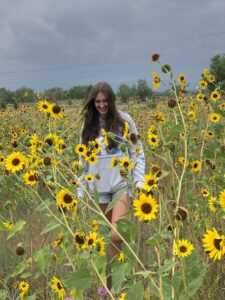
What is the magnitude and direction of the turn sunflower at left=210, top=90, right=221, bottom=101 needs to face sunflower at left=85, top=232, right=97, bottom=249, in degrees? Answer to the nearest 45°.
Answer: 0° — it already faces it

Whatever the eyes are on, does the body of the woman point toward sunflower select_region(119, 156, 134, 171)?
yes

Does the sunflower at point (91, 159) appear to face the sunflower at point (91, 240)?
yes

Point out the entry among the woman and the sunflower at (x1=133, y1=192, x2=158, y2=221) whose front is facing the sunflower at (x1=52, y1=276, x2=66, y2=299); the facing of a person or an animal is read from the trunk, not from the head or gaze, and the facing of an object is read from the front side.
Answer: the woman

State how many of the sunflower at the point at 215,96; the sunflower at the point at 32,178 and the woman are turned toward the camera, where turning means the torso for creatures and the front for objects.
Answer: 3

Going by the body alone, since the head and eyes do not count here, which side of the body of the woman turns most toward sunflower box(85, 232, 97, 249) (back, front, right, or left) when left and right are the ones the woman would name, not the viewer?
front

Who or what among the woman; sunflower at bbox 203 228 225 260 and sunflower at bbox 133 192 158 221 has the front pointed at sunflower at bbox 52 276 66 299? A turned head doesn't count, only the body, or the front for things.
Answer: the woman
